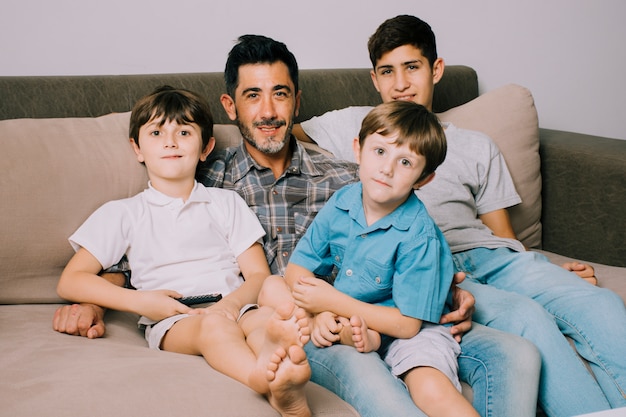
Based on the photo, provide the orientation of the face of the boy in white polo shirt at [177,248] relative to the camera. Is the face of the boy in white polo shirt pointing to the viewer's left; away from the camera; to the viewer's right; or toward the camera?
toward the camera

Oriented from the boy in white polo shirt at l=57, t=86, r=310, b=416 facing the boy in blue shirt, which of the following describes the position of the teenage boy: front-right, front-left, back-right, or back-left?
front-left

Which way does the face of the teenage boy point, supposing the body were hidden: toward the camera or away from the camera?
toward the camera

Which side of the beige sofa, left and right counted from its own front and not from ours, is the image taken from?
front

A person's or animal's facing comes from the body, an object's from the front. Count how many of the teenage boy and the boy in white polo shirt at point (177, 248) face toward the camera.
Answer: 2

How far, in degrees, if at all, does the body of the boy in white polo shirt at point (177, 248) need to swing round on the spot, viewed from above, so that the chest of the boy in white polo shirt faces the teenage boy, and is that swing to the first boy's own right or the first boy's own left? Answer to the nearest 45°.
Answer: approximately 90° to the first boy's own left

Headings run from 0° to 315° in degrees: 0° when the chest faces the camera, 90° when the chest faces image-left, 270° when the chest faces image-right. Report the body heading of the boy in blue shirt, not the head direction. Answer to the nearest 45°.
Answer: approximately 45°

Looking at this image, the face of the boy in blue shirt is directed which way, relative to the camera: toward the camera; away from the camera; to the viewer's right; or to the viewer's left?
toward the camera
